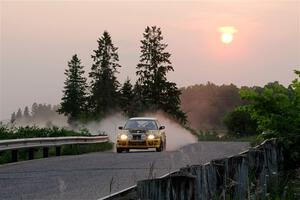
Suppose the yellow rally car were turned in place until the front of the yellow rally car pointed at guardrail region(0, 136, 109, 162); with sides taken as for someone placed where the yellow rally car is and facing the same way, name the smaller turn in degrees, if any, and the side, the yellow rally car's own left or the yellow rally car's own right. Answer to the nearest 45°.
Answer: approximately 45° to the yellow rally car's own right

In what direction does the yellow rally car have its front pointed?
toward the camera
